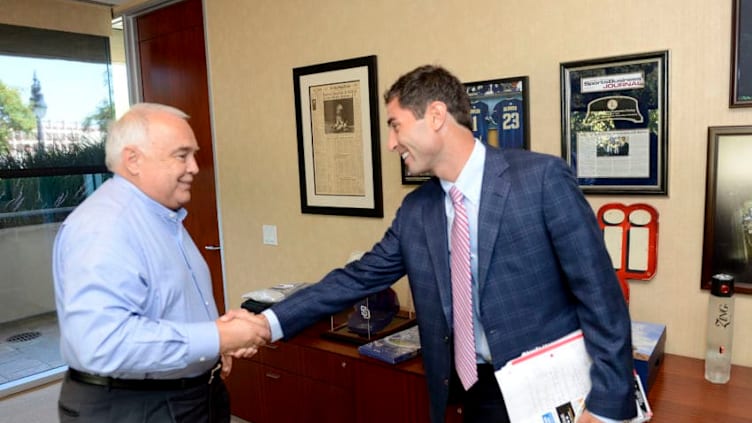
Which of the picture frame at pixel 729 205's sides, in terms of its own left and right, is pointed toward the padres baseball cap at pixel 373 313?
right

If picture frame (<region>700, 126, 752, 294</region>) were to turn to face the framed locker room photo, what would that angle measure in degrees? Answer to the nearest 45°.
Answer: approximately 90° to its right

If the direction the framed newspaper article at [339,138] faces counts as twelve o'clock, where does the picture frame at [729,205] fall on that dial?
The picture frame is roughly at 9 o'clock from the framed newspaper article.

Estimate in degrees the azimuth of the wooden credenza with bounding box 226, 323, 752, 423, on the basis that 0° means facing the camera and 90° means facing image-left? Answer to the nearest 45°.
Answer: approximately 45°

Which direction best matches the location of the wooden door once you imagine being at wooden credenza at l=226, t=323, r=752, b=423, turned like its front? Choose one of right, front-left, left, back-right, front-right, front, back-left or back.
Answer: right

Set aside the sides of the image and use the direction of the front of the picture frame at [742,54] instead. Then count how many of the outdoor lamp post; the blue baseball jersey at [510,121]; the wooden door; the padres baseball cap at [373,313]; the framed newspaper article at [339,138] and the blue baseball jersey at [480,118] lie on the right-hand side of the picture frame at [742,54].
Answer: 6

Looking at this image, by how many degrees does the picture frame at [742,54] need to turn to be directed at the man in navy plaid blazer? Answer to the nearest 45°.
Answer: approximately 45° to its right

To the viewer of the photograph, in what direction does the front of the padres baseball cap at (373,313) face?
facing the viewer and to the left of the viewer

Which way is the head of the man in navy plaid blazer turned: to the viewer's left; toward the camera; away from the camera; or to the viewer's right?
to the viewer's left

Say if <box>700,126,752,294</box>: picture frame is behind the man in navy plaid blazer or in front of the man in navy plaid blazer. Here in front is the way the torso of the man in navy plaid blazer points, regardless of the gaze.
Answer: behind

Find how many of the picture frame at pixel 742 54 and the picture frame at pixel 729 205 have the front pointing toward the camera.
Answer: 2

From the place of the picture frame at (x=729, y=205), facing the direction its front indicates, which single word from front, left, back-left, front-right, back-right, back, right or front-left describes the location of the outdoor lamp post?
right

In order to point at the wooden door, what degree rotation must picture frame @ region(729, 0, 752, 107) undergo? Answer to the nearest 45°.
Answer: approximately 90° to its right

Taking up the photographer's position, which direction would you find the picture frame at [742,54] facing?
facing the viewer
